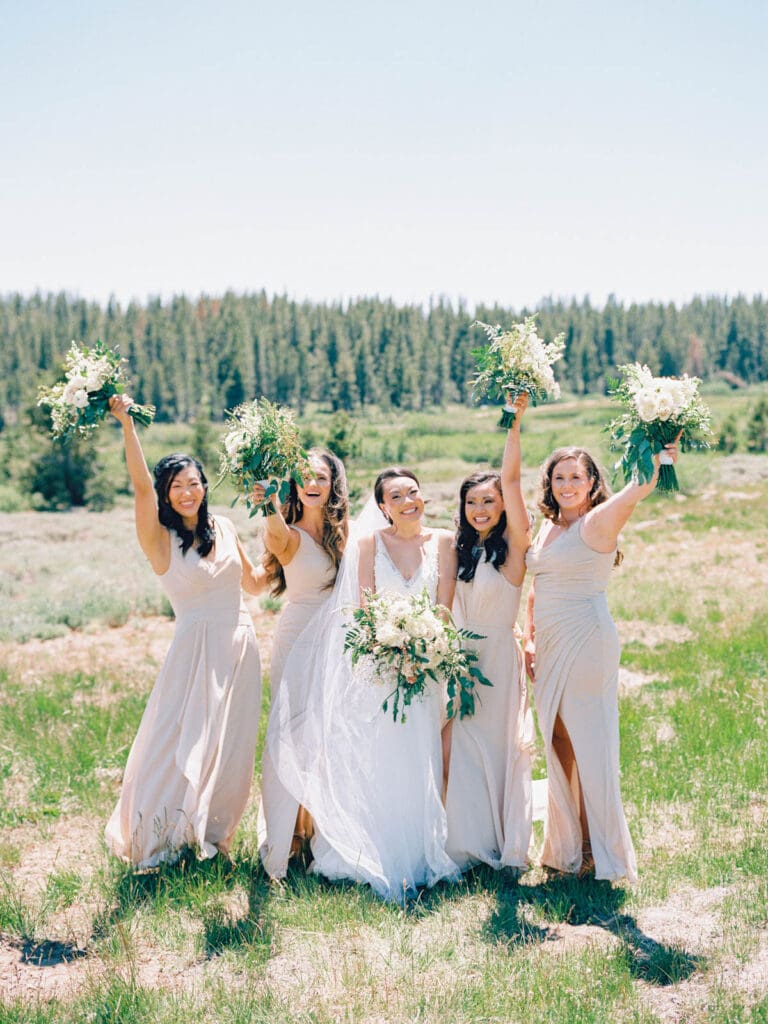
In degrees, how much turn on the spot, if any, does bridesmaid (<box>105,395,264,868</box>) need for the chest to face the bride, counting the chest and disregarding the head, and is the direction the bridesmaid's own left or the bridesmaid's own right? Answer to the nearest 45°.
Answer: approximately 45° to the bridesmaid's own left

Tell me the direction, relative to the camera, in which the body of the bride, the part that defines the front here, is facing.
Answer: toward the camera

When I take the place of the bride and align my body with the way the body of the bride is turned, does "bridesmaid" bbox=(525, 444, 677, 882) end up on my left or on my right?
on my left

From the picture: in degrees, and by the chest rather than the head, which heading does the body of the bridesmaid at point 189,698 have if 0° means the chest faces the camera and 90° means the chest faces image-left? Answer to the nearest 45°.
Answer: approximately 0°

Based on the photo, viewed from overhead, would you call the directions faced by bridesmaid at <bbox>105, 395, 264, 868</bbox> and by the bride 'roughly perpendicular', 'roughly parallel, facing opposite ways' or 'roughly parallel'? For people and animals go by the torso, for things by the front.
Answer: roughly parallel

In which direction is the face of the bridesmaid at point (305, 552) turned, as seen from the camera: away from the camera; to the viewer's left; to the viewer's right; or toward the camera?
toward the camera

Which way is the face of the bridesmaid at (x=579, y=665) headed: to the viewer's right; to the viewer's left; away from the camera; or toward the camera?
toward the camera

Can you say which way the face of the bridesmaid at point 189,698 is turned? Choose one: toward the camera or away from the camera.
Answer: toward the camera

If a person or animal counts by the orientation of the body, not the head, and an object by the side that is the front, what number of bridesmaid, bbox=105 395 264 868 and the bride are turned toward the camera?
2
